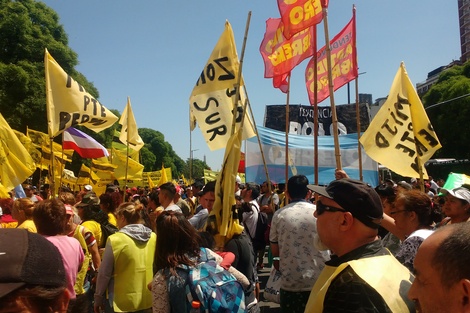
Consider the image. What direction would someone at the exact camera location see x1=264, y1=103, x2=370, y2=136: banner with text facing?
facing the viewer

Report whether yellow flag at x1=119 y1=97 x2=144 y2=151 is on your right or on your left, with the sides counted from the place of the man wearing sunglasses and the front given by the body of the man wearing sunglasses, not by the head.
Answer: on your right

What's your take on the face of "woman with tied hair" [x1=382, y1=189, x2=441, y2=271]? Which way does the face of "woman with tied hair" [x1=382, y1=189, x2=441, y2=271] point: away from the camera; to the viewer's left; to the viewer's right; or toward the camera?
to the viewer's left

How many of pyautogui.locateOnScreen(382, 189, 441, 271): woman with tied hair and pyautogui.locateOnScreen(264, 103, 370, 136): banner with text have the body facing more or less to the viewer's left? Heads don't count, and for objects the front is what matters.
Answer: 1

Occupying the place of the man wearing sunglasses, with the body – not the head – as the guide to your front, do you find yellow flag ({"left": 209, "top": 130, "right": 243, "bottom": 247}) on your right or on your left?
on your right

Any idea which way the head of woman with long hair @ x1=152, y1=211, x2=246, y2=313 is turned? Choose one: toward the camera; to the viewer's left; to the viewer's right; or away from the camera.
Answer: away from the camera
